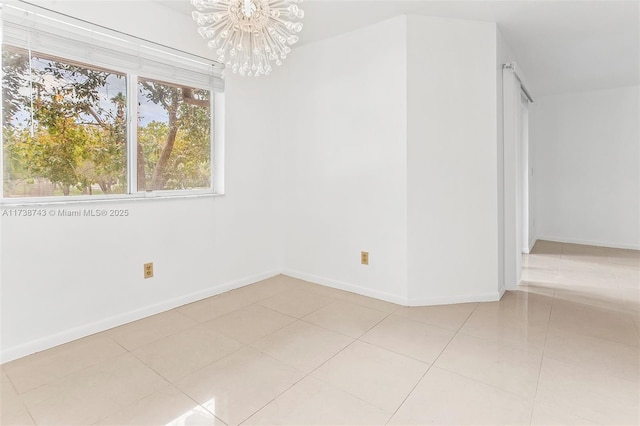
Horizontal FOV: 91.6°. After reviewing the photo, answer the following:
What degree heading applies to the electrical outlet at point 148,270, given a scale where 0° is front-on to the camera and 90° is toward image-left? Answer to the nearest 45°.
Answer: approximately 315°
